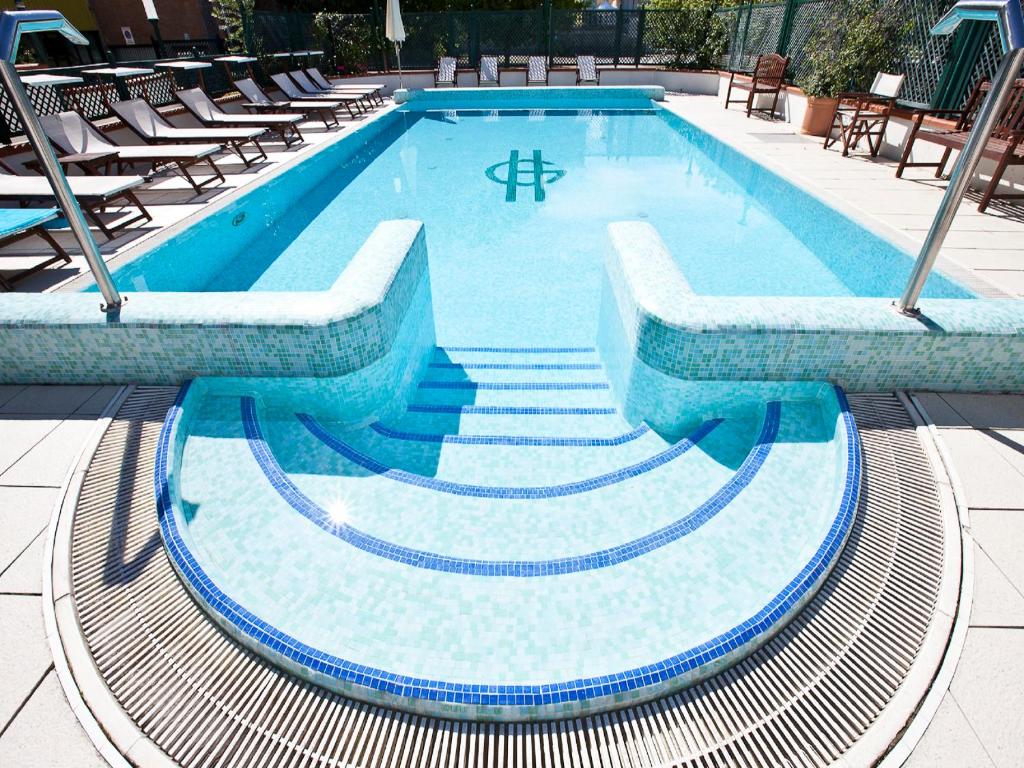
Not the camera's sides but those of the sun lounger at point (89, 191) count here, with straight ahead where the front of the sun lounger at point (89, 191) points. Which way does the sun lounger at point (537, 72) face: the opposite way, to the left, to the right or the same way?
to the right

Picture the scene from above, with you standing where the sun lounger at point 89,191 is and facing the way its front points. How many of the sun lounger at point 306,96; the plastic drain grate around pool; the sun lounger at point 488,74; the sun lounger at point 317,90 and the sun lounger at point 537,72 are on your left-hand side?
4

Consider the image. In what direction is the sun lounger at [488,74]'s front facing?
toward the camera

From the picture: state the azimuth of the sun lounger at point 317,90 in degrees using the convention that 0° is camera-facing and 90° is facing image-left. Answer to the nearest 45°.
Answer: approximately 270°

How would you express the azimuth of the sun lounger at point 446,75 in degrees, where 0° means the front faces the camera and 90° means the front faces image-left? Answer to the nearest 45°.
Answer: approximately 0°

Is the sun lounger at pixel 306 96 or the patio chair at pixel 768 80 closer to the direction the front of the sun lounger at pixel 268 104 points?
the patio chair

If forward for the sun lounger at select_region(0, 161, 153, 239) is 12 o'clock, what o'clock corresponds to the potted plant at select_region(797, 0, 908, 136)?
The potted plant is roughly at 11 o'clock from the sun lounger.

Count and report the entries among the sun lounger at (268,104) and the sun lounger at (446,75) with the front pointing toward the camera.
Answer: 1

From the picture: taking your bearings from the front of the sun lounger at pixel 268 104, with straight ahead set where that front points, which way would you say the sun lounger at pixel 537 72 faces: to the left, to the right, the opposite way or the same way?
to the right

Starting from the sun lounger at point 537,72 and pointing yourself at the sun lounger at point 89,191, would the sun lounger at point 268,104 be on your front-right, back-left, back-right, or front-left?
front-right

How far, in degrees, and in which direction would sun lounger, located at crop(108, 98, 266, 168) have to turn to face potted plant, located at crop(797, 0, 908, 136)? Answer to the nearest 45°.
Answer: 0° — it already faces it

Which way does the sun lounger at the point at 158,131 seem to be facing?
to the viewer's right

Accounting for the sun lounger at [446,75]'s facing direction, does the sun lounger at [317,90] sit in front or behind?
in front

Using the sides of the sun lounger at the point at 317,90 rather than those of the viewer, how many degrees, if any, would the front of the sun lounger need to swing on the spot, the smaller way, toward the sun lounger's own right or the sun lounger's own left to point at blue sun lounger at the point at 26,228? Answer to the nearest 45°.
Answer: approximately 90° to the sun lounger's own right

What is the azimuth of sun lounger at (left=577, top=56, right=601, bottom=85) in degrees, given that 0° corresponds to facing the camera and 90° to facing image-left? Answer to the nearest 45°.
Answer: approximately 0°

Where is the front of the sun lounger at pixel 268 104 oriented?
to the viewer's right

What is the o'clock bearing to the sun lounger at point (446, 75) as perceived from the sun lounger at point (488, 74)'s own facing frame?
the sun lounger at point (446, 75) is roughly at 3 o'clock from the sun lounger at point (488, 74).

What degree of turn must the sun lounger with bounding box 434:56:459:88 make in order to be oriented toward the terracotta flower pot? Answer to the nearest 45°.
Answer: approximately 45° to its left

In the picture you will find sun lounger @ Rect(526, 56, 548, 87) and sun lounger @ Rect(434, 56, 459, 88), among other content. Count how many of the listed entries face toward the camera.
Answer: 2
